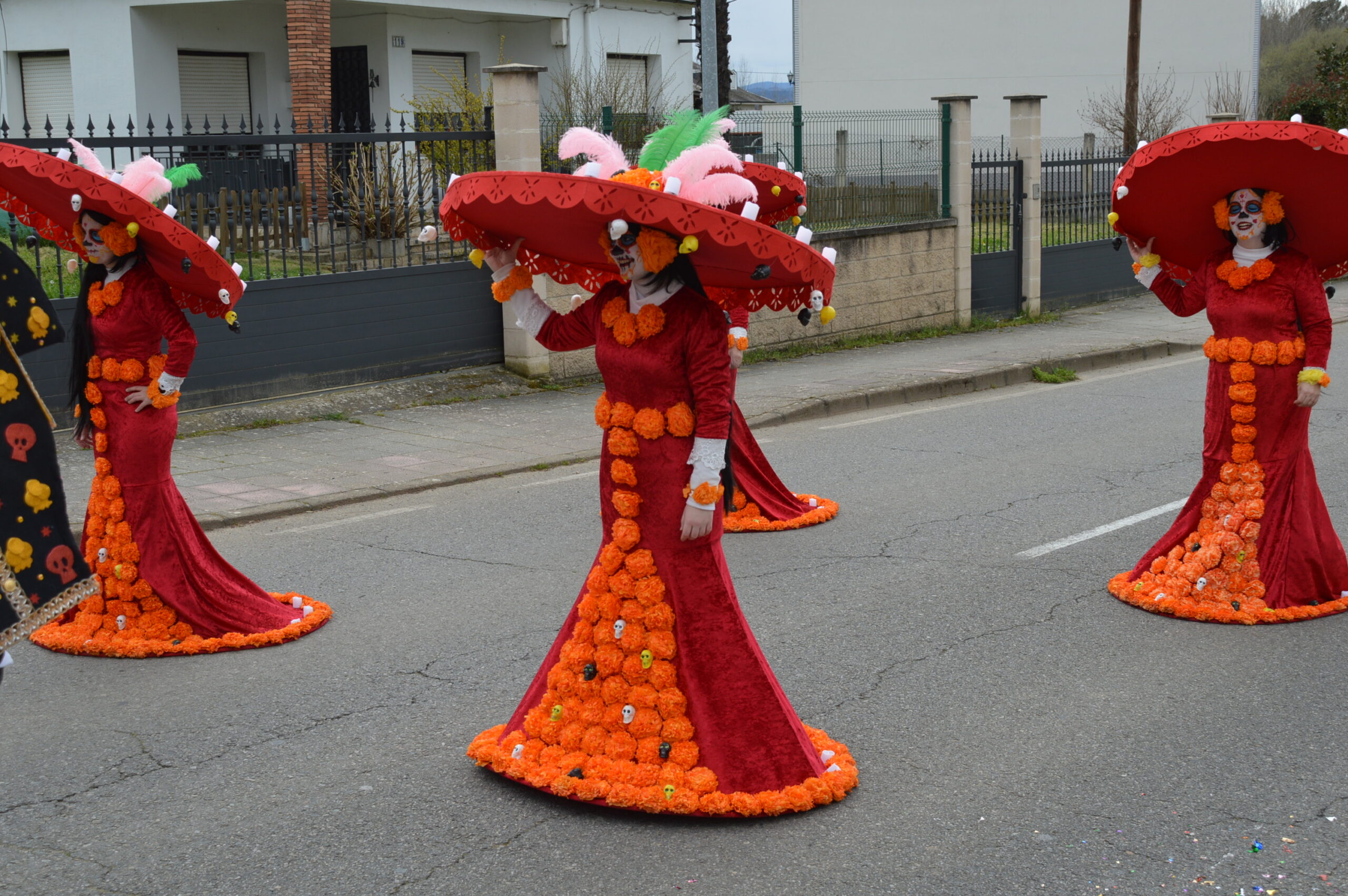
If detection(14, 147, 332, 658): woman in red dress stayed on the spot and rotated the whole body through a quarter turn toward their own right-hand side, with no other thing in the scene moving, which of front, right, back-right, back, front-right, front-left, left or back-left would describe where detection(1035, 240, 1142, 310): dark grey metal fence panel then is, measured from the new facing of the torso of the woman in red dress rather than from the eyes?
right

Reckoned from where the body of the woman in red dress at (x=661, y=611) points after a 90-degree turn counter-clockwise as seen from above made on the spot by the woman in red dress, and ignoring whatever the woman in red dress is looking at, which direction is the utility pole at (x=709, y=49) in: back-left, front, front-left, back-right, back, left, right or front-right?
back-left

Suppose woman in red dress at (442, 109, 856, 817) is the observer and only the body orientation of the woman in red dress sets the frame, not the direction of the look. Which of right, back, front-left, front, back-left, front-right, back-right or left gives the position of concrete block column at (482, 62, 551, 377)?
back-right

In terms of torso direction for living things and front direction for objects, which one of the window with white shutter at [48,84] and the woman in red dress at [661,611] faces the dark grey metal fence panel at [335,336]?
the window with white shutter

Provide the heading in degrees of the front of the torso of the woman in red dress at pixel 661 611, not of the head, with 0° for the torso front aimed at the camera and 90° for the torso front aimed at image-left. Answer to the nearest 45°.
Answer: approximately 45°

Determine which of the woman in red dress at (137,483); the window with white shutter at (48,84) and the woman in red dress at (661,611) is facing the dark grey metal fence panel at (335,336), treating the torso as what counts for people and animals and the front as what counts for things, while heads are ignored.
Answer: the window with white shutter

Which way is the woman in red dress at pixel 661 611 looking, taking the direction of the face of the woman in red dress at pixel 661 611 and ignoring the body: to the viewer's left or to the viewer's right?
to the viewer's left
